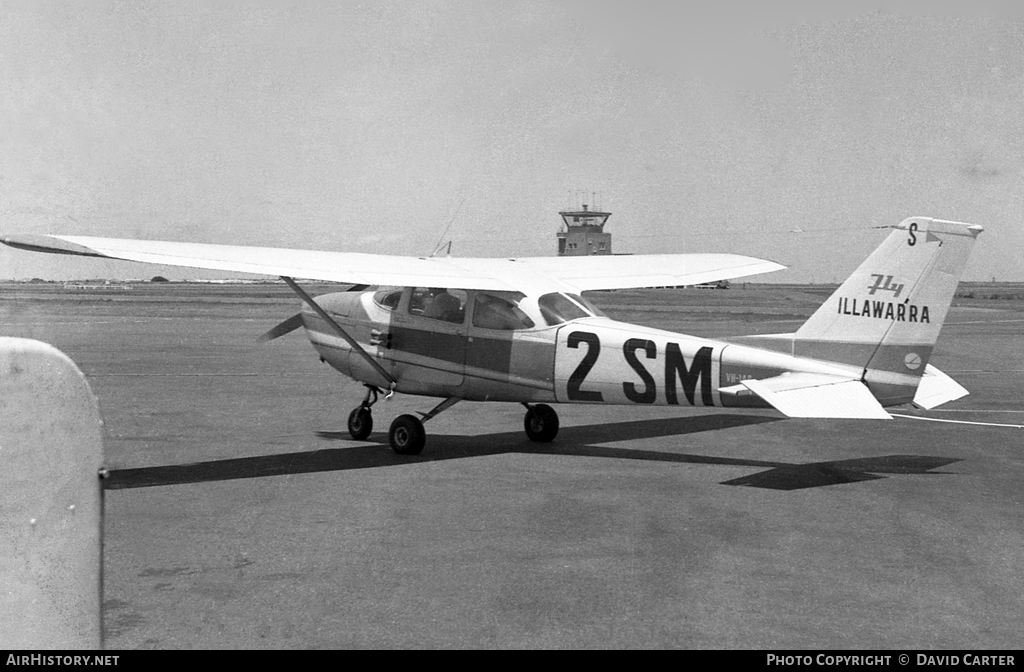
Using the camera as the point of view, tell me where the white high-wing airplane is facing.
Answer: facing away from the viewer and to the left of the viewer
